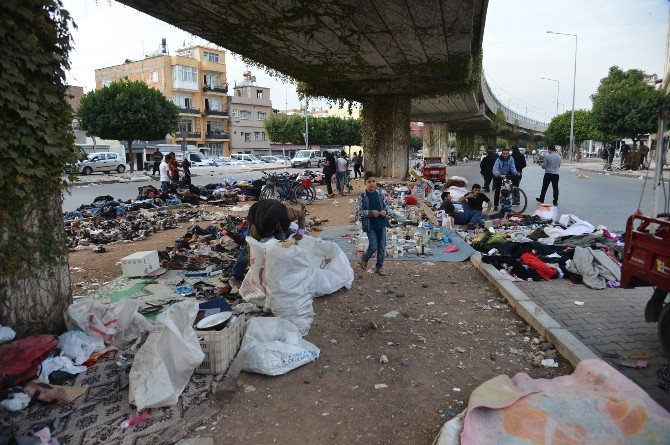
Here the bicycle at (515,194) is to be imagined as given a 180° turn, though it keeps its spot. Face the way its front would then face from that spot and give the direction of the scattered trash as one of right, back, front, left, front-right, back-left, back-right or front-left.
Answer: back-left

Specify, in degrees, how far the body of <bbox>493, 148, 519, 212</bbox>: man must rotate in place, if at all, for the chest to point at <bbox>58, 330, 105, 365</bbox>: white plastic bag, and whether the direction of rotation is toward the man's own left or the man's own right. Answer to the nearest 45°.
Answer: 0° — they already face it

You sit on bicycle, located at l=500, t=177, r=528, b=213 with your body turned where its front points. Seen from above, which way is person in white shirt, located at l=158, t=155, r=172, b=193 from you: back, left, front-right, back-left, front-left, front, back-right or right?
back-right

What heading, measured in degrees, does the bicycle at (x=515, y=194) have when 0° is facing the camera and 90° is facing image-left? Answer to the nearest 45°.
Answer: approximately 315°

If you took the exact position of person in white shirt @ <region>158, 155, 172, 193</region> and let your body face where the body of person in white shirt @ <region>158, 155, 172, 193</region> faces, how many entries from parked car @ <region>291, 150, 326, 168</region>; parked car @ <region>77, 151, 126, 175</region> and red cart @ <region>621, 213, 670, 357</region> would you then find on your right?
1

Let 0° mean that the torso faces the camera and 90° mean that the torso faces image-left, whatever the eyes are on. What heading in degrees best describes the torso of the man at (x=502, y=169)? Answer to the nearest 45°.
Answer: approximately 0°

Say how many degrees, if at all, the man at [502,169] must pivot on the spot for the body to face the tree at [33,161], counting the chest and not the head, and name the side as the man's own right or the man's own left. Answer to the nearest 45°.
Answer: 0° — they already face it

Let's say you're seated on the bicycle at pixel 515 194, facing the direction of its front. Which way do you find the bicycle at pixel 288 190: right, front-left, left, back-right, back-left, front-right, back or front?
back-right
